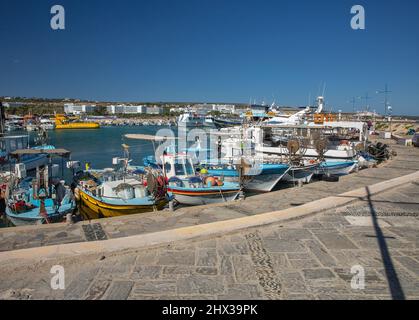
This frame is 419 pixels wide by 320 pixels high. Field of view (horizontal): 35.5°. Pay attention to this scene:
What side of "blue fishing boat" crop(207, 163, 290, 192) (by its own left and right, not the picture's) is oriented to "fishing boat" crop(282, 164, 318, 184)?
left

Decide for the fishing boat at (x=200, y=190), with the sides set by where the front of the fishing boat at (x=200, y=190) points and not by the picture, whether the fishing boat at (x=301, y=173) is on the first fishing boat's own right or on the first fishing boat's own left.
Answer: on the first fishing boat's own left

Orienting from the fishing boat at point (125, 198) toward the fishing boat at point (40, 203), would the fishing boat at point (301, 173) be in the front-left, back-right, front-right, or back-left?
back-right

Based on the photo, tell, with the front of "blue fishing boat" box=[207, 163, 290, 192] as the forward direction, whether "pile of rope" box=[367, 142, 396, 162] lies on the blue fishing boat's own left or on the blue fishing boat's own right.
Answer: on the blue fishing boat's own left

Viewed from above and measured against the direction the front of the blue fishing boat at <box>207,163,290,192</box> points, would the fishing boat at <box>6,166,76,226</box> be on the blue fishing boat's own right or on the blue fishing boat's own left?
on the blue fishing boat's own right

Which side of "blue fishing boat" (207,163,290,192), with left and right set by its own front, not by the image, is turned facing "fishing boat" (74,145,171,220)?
right

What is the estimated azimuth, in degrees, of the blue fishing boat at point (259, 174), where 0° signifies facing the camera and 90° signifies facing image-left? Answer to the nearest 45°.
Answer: approximately 315°

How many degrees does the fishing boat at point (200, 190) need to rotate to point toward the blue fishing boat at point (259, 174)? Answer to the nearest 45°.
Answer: approximately 90° to its left

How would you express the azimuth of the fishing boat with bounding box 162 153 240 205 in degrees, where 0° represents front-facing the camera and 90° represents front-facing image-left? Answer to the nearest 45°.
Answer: approximately 315°
